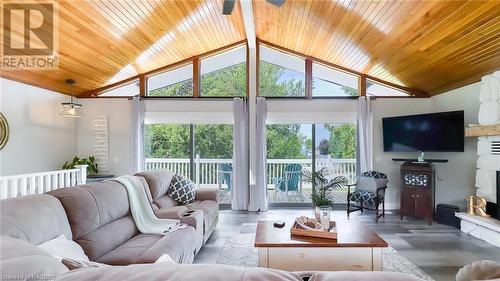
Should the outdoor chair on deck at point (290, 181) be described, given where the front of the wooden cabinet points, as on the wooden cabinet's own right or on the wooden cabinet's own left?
on the wooden cabinet's own right

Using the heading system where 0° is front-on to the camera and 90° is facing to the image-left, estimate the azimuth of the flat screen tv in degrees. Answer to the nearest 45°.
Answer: approximately 45°

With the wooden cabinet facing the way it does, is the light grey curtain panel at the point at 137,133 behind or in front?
in front

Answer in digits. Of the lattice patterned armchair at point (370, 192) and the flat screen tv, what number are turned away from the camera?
0

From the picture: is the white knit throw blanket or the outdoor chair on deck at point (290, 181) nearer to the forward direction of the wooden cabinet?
the white knit throw blanket

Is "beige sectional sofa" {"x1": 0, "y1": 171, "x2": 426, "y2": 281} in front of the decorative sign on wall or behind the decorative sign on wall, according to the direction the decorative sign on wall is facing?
in front

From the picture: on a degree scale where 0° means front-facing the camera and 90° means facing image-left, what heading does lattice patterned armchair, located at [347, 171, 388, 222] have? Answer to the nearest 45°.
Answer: approximately 45°

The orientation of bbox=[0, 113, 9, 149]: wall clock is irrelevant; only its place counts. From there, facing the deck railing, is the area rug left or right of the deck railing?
right
